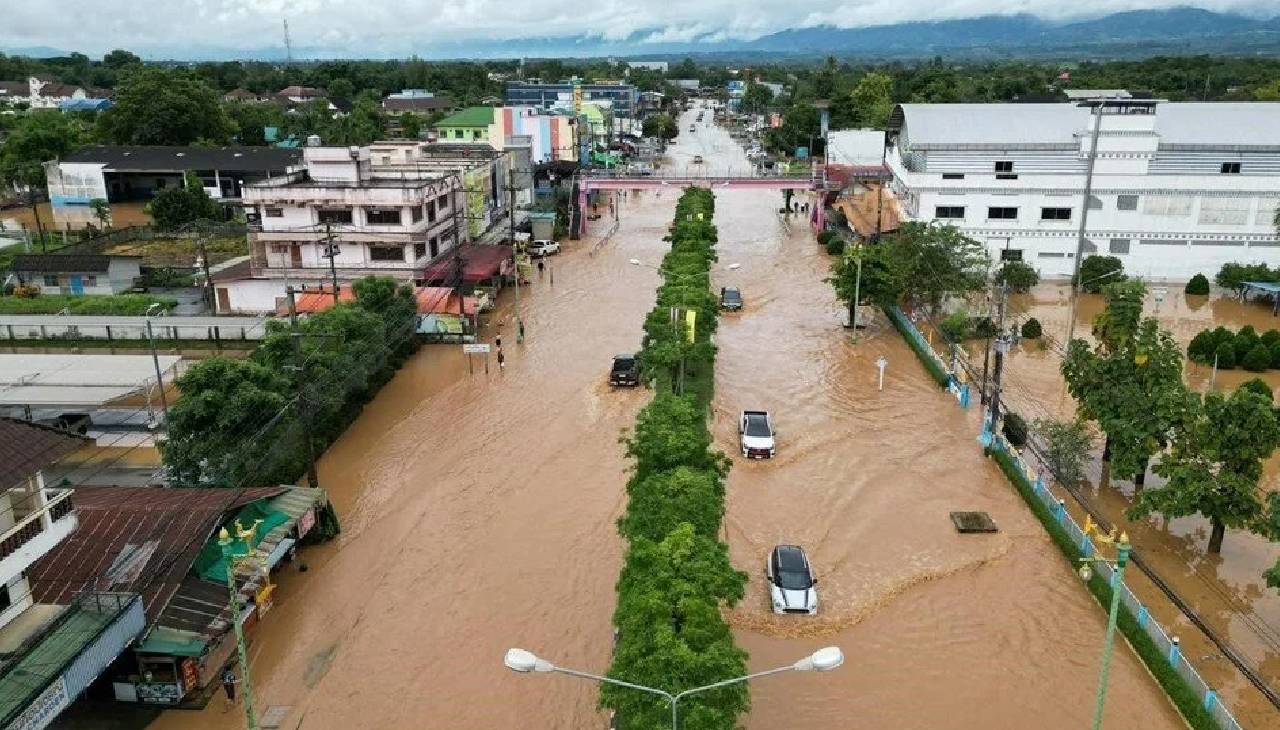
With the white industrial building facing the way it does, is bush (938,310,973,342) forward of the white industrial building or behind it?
forward

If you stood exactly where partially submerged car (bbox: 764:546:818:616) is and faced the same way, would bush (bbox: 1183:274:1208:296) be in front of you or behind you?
behind

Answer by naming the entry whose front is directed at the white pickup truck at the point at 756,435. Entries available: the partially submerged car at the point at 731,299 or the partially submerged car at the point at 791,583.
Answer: the partially submerged car at the point at 731,299

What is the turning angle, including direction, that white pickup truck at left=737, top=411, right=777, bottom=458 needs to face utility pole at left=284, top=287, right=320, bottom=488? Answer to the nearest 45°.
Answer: approximately 90° to its right

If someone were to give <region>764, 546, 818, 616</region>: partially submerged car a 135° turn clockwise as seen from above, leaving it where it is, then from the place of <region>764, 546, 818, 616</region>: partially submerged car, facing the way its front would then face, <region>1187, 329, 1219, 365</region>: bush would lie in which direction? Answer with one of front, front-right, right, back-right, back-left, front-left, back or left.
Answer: right

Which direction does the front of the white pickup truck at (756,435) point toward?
toward the camera

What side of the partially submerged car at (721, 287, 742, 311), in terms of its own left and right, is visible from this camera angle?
front

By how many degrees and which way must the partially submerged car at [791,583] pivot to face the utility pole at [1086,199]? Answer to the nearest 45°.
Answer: approximately 135° to its left

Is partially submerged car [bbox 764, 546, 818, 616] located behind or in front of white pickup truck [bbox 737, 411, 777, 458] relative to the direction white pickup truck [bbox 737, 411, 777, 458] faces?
in front

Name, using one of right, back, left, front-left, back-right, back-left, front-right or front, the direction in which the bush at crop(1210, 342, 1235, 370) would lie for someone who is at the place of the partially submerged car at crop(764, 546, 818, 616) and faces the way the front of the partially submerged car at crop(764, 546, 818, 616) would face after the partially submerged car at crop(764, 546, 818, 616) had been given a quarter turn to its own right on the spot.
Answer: back-right

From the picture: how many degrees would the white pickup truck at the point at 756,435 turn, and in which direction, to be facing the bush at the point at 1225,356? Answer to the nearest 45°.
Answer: approximately 135° to its left

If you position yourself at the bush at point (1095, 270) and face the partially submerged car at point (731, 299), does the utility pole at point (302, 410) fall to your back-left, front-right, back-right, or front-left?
front-left

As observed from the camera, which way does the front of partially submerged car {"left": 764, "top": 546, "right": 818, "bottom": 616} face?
facing the viewer
